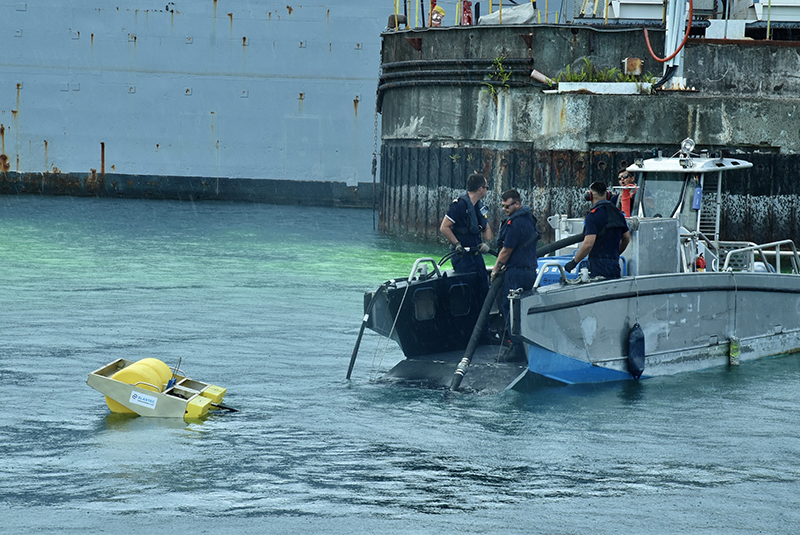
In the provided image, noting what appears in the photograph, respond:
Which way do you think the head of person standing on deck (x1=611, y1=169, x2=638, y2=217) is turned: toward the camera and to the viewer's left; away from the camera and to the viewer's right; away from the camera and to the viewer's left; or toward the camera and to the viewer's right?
toward the camera and to the viewer's left

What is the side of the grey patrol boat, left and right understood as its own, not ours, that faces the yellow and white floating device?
front

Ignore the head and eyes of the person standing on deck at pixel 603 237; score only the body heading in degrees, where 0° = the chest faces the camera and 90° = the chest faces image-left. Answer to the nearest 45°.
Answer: approximately 135°

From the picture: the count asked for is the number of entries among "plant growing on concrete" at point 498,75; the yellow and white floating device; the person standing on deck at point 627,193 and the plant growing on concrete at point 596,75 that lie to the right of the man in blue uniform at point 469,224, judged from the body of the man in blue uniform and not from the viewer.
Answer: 1

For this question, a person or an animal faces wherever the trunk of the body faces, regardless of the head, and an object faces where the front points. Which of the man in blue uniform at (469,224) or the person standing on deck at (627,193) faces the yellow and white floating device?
the person standing on deck

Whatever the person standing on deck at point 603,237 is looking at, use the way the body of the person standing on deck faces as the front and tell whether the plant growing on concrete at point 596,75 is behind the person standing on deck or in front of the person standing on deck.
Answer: in front

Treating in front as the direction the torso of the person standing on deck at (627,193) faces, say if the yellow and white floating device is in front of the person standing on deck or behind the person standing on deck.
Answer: in front

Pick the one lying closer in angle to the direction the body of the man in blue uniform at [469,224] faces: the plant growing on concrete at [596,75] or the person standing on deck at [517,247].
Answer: the person standing on deck

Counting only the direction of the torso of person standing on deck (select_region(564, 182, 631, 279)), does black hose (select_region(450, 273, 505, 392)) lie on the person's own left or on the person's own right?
on the person's own left

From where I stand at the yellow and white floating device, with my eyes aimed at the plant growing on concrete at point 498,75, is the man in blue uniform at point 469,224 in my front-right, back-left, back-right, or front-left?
front-right

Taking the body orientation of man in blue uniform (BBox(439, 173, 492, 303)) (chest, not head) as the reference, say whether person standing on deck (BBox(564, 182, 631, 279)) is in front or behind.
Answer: in front

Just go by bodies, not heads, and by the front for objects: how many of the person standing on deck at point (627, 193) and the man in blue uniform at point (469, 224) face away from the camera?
0

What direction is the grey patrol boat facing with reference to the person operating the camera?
facing the viewer and to the left of the viewer
